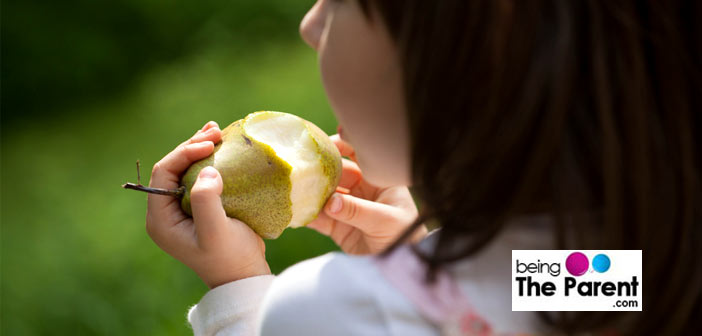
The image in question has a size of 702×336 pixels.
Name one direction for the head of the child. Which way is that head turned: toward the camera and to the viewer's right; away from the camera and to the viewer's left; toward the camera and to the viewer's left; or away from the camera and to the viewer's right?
away from the camera and to the viewer's left

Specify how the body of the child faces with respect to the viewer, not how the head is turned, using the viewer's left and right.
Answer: facing away from the viewer and to the left of the viewer
